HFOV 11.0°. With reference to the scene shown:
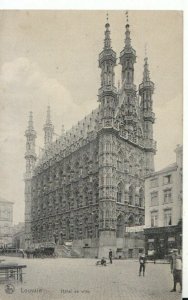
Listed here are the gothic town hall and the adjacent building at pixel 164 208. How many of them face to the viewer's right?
0

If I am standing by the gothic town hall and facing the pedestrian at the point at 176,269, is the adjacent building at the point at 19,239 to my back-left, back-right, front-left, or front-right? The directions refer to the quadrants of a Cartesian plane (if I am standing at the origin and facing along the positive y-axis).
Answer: back-right

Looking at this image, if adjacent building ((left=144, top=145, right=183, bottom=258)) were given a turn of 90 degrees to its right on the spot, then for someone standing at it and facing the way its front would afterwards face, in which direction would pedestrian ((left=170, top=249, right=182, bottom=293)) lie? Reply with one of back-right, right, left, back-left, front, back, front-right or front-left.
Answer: back-left
